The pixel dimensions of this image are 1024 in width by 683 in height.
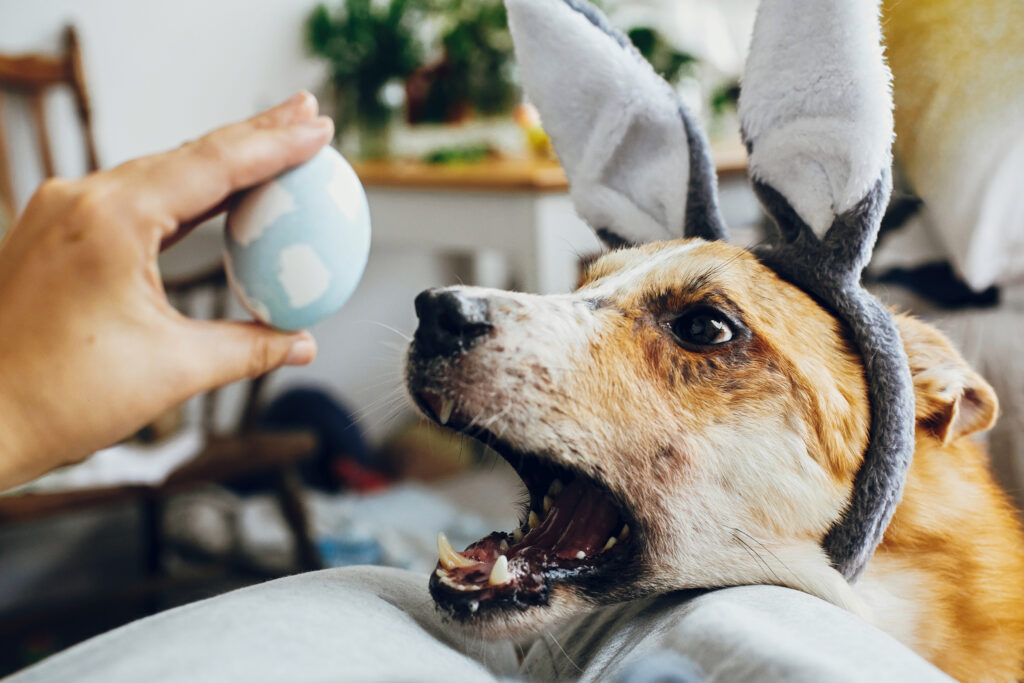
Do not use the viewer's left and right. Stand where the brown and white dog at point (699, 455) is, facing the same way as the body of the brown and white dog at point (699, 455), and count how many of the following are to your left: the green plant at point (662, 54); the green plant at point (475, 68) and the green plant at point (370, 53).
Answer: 0

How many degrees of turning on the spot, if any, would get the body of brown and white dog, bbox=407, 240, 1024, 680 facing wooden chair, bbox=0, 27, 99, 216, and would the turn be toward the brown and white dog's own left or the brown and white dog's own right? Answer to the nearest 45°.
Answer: approximately 45° to the brown and white dog's own right

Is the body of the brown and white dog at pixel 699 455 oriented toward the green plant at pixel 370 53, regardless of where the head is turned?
no

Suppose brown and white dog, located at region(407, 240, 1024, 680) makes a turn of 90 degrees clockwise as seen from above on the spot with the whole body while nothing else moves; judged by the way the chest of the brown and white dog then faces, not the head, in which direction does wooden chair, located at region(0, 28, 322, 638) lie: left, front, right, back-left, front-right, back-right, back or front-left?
front-left

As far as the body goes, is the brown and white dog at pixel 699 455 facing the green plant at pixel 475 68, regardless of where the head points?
no

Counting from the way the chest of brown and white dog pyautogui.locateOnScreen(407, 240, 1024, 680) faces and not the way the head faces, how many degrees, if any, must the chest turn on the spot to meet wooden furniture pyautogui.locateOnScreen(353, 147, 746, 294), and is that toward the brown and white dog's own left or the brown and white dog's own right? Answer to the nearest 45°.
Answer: approximately 90° to the brown and white dog's own right

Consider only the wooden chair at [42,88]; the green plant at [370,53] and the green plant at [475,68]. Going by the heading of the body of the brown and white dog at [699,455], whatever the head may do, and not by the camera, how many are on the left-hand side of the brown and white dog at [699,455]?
0

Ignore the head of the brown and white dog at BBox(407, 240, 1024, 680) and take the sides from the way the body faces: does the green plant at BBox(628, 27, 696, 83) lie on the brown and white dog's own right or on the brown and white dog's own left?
on the brown and white dog's own right

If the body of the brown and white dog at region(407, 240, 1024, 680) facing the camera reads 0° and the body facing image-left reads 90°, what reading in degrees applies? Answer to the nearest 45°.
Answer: approximately 90°
